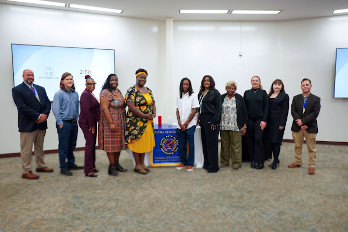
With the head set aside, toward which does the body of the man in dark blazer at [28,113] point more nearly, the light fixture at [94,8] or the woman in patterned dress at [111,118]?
the woman in patterned dress

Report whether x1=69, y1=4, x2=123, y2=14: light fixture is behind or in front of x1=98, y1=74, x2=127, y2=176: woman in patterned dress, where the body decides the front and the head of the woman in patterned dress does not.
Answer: behind

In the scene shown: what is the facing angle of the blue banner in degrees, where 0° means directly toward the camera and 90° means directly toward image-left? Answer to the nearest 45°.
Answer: approximately 0°

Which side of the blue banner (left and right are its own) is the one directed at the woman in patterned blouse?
left

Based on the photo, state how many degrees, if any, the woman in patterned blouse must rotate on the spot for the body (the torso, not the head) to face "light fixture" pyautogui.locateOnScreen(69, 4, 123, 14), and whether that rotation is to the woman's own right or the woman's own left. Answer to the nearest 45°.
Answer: approximately 90° to the woman's own right

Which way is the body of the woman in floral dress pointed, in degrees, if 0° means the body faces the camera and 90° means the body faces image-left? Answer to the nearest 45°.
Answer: approximately 315°

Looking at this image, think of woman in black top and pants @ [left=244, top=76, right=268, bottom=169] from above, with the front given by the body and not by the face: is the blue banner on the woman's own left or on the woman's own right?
on the woman's own right

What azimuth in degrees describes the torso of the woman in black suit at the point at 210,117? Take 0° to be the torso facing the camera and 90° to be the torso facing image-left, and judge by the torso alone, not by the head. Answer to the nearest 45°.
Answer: approximately 45°

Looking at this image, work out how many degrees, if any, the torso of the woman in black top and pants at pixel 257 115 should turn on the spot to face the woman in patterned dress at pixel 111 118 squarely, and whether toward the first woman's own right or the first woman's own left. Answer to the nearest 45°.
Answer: approximately 45° to the first woman's own right
